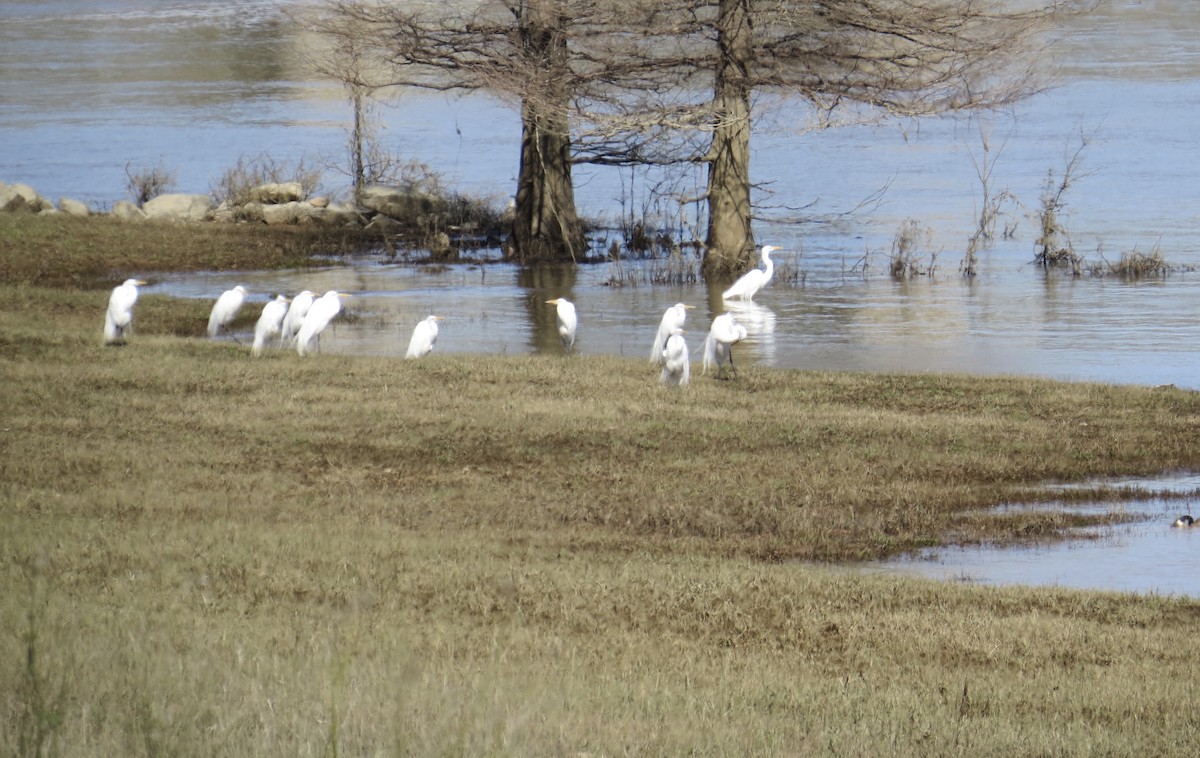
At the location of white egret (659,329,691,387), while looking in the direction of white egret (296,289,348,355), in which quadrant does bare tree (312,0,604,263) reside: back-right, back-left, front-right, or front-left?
front-right

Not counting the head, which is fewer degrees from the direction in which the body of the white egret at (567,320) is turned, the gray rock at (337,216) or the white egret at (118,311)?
the white egret

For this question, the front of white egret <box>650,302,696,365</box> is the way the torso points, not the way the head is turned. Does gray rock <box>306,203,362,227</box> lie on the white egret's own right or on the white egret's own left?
on the white egret's own left

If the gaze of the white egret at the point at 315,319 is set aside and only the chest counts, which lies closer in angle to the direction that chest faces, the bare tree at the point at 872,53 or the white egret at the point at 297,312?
the bare tree

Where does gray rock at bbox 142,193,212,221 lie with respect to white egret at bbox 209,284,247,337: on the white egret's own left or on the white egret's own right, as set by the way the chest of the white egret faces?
on the white egret's own left

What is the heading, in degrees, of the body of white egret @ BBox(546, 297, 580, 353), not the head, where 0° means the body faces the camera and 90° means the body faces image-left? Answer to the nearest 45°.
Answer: approximately 90°

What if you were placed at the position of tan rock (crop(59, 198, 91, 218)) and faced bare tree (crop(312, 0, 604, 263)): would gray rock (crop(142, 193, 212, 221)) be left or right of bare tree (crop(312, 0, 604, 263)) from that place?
left

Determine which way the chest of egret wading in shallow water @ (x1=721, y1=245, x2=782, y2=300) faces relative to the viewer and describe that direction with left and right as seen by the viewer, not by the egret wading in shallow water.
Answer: facing to the right of the viewer

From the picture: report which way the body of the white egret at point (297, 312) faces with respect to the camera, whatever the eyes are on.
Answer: to the viewer's right

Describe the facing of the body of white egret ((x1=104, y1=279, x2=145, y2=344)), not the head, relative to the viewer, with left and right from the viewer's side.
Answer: facing to the right of the viewer

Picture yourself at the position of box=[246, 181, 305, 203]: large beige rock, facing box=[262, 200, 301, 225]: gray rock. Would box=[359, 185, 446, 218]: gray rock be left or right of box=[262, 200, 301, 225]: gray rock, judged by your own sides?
left

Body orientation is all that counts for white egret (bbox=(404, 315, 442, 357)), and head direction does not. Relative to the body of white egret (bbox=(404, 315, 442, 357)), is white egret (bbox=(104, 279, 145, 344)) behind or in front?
behind

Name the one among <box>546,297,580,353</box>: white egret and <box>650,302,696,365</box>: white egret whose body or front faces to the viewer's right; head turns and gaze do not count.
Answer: <box>650,302,696,365</box>: white egret

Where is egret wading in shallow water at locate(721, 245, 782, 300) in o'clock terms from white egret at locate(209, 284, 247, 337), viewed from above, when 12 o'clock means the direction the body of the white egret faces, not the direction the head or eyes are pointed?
The egret wading in shallow water is roughly at 11 o'clock from the white egret.

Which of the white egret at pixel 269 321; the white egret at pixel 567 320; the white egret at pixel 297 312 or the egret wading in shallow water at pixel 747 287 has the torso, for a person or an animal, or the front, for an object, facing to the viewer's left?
the white egret at pixel 567 320

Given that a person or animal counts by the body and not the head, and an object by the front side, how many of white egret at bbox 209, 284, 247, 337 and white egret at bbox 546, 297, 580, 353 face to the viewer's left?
1

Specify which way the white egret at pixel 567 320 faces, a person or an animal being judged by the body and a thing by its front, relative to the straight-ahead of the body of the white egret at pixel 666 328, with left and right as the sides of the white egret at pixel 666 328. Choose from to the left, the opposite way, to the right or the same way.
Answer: the opposite way

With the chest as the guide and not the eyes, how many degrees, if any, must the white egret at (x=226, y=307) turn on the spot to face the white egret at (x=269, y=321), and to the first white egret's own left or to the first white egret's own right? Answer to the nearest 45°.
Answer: approximately 90° to the first white egret's own right

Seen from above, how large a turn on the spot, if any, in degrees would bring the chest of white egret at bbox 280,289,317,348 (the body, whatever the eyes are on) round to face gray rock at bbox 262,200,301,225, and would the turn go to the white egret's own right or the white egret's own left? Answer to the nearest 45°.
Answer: approximately 90° to the white egret's own left

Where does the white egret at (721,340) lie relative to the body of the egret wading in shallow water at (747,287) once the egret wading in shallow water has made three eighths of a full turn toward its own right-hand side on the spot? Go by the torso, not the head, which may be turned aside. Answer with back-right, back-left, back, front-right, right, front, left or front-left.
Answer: front-left

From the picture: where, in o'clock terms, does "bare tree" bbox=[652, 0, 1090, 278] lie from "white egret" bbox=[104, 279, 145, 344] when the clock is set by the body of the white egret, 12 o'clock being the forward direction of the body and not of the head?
The bare tree is roughly at 11 o'clock from the white egret.

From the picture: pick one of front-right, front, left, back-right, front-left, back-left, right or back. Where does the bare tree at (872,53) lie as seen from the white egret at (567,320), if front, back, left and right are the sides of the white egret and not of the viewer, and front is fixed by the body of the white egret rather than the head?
back-right

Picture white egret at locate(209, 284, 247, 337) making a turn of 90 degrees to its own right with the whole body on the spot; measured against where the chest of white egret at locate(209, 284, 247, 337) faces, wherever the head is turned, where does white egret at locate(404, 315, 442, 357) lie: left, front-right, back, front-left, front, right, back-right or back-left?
front-left

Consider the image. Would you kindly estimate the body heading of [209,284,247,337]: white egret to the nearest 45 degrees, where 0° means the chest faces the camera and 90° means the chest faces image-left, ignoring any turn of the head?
approximately 270°
